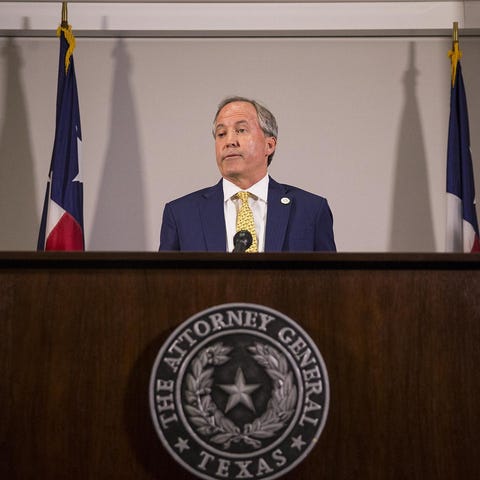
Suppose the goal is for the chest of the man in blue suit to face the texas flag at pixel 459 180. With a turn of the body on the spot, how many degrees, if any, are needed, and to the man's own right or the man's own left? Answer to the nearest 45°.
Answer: approximately 90° to the man's own left

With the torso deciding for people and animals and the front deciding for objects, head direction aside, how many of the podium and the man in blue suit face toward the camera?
2

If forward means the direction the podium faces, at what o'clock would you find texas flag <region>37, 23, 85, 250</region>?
The texas flag is roughly at 5 o'clock from the podium.

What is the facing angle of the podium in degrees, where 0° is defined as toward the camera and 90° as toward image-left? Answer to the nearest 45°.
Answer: approximately 0°

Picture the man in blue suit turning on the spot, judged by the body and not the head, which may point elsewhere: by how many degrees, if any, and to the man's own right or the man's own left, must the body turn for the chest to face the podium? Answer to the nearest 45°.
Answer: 0° — they already face it

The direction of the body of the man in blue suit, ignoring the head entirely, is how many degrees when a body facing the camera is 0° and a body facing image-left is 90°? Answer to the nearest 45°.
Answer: approximately 0°

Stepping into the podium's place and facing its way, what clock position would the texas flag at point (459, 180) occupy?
The texas flag is roughly at 7 o'clock from the podium.
